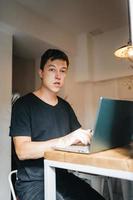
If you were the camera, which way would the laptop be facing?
facing away from the viewer and to the left of the viewer

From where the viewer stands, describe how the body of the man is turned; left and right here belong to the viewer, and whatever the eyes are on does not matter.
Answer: facing the viewer and to the right of the viewer

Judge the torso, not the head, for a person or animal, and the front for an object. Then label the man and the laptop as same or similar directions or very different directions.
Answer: very different directions
